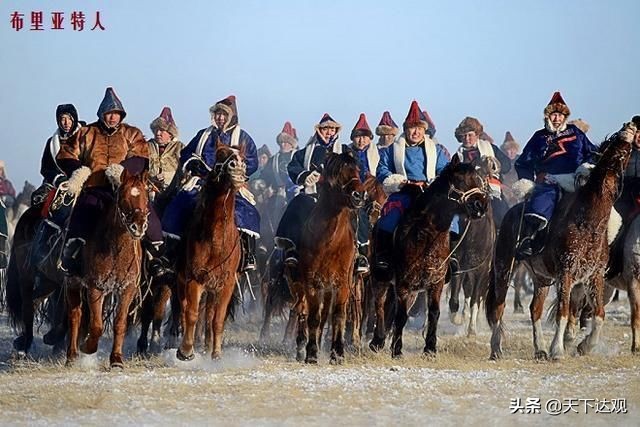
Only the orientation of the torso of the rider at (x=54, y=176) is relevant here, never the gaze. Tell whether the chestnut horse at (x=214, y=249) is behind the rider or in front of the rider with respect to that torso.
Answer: in front

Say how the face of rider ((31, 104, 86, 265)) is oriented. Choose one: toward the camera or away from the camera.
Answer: toward the camera

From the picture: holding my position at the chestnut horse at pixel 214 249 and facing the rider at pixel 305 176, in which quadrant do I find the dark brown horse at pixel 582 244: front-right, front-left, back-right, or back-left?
front-right

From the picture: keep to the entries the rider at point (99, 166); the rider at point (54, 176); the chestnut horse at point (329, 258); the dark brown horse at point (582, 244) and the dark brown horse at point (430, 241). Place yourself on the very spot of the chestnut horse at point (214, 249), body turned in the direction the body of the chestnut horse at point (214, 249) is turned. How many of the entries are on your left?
3

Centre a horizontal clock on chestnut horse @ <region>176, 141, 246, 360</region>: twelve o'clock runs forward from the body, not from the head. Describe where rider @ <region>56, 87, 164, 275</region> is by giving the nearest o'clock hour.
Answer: The rider is roughly at 4 o'clock from the chestnut horse.

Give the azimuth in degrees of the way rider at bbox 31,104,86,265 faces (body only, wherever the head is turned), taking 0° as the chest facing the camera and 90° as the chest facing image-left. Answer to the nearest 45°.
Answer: approximately 315°

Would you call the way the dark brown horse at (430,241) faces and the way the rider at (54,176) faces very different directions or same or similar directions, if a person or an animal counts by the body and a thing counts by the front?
same or similar directions

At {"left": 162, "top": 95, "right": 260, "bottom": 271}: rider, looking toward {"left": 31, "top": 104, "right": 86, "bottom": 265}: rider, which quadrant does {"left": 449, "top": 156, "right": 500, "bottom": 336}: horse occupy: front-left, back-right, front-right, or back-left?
back-right

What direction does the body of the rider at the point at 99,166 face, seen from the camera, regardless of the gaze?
toward the camera

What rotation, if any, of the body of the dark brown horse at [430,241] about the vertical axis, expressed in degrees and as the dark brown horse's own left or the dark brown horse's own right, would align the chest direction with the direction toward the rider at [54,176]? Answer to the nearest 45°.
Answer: approximately 135° to the dark brown horse's own right

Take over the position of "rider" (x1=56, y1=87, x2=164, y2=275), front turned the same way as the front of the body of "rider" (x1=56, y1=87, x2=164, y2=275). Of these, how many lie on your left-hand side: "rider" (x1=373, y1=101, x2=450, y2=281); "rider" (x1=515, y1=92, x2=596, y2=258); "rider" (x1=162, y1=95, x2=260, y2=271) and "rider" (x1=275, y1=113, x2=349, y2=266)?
4

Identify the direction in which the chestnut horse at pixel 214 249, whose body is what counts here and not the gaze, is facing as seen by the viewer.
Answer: toward the camera

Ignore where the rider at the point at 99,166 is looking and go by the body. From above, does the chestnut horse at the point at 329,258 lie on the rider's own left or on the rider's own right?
on the rider's own left

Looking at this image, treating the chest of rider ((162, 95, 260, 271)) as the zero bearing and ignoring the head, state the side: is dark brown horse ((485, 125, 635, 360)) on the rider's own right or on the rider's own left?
on the rider's own left

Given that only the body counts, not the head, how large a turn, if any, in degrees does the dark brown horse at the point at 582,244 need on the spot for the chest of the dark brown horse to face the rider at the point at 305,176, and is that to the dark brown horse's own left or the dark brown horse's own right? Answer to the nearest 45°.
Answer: approximately 135° to the dark brown horse's own right

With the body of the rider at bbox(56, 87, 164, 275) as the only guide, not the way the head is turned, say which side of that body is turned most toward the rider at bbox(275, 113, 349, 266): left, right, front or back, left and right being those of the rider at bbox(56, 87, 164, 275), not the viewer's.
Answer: left

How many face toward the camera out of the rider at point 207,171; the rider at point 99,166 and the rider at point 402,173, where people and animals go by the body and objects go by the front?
3

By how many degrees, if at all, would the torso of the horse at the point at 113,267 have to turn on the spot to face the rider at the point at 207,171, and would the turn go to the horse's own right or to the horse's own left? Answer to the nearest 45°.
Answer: approximately 90° to the horse's own left
